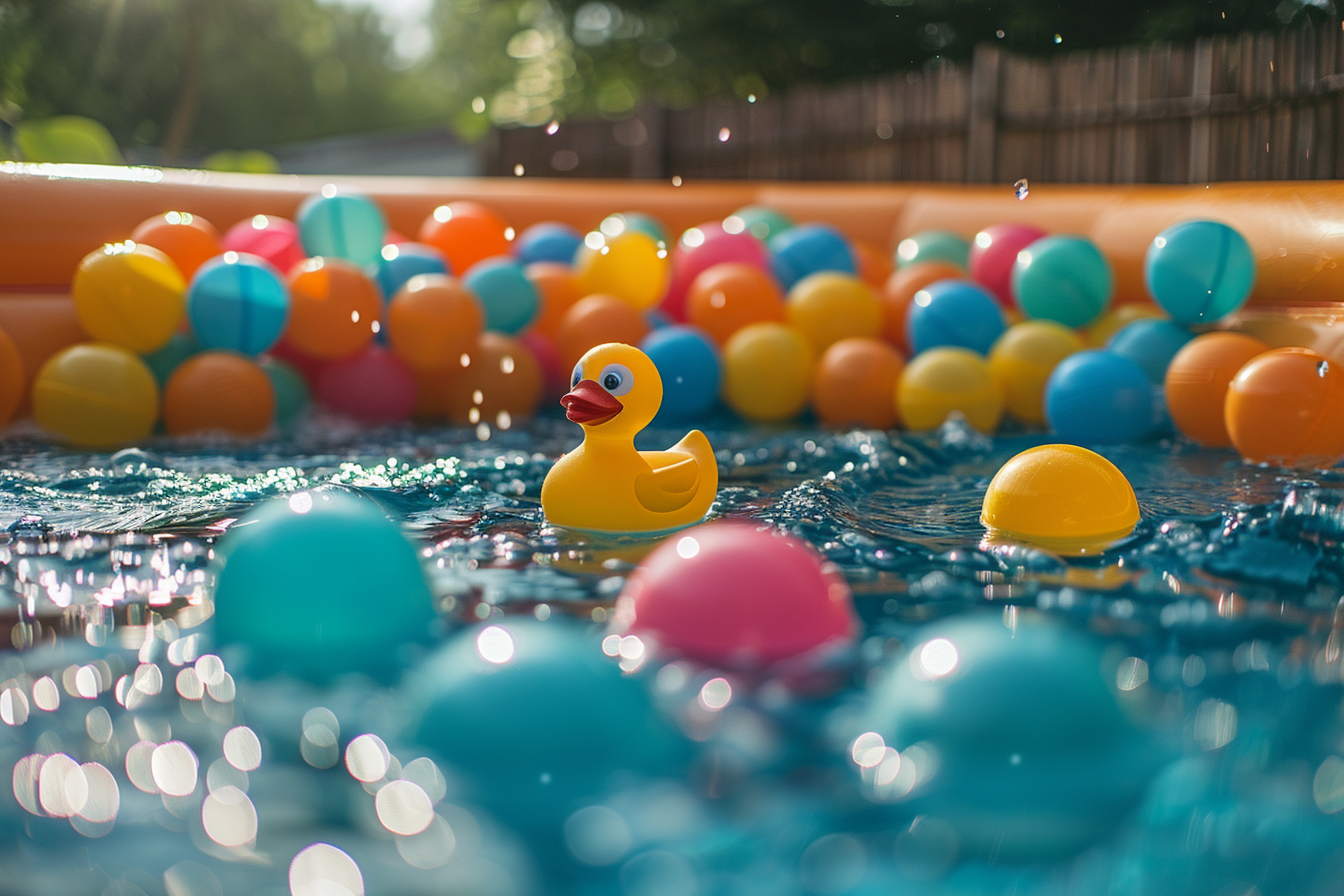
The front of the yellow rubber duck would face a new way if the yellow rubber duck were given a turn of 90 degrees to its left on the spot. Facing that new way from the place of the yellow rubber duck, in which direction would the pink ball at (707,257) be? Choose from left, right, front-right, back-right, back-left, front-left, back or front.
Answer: back-left

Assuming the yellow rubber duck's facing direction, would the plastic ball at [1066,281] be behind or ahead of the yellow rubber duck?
behind

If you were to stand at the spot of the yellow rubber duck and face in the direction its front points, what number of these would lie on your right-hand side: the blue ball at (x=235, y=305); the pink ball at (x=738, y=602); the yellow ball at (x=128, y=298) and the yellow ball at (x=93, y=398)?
3

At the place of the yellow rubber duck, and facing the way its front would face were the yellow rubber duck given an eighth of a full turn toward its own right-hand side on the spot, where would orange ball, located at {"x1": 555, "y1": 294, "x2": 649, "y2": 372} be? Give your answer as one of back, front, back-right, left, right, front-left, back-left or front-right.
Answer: right

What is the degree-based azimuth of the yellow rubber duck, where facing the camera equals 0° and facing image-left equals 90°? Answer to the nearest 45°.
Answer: approximately 45°

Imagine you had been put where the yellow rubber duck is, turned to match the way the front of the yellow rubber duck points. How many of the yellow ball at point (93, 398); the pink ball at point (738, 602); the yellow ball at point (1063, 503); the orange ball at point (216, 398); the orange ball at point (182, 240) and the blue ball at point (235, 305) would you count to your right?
4

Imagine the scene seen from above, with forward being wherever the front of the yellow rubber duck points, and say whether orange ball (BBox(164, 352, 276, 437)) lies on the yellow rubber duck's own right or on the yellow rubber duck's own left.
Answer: on the yellow rubber duck's own right

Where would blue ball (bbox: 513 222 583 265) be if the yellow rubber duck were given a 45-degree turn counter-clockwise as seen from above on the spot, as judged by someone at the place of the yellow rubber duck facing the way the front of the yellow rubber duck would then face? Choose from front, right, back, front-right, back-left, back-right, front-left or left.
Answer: back

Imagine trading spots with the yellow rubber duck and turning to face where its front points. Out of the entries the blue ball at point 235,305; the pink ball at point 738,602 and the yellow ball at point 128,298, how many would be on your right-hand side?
2

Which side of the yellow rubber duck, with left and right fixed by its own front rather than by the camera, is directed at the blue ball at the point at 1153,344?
back

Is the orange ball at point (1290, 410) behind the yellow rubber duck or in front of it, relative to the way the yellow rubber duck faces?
behind

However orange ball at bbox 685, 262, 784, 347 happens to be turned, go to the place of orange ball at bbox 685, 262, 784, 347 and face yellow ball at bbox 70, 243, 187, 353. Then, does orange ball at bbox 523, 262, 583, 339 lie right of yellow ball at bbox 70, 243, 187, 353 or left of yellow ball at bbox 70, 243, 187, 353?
right

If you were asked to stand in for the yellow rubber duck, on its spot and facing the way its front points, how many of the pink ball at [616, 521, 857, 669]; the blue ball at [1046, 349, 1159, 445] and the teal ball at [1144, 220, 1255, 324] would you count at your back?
2
